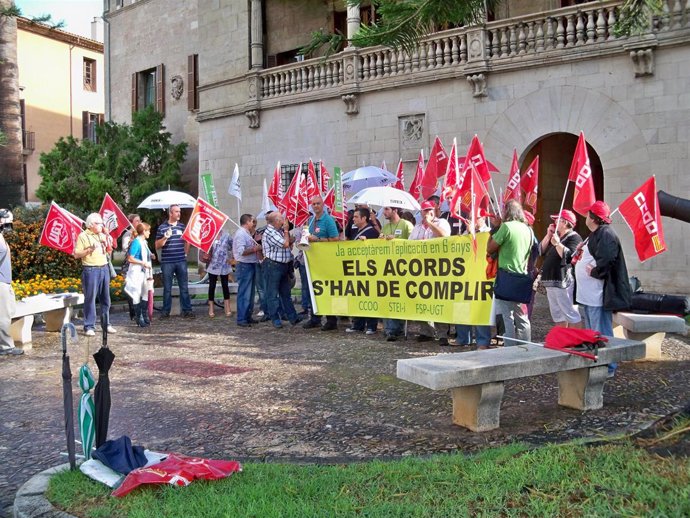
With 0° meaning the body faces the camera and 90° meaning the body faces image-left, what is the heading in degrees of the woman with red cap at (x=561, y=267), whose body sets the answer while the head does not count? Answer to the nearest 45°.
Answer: approximately 45°

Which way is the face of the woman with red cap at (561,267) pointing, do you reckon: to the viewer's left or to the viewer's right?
to the viewer's left

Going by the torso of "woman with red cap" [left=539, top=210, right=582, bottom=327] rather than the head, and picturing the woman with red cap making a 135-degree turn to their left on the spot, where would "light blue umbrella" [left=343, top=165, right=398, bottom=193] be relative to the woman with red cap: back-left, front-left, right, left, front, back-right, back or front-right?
back-left
